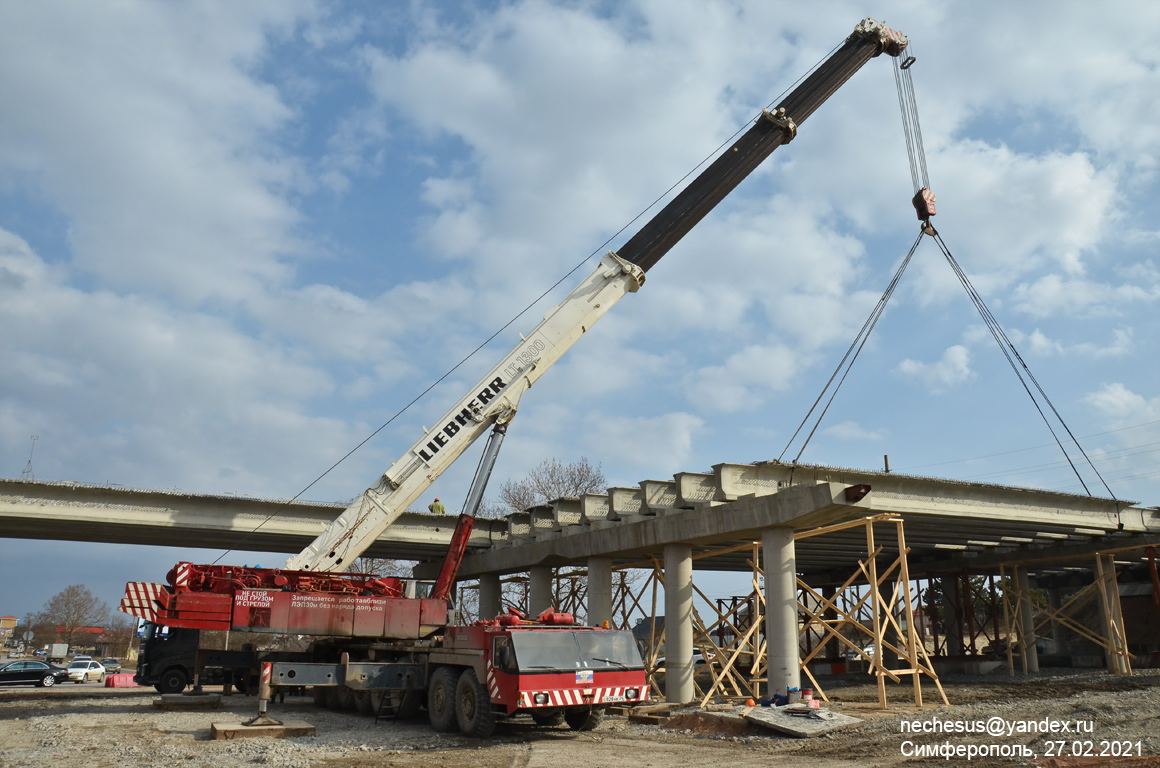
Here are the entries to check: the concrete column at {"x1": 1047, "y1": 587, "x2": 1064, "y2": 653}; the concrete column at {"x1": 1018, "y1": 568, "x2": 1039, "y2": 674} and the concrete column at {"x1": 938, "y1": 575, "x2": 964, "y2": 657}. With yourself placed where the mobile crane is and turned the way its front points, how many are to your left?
3

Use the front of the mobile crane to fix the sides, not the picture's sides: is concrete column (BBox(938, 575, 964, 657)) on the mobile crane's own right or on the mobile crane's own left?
on the mobile crane's own left

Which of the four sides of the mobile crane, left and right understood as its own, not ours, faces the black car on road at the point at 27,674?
back

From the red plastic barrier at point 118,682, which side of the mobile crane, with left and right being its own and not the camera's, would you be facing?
back

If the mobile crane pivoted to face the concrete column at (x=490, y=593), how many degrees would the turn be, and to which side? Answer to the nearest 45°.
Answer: approximately 135° to its left

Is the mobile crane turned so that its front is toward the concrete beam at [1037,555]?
no

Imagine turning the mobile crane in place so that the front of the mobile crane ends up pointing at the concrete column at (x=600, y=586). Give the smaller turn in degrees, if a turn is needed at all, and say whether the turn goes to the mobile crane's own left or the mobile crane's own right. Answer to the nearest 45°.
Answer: approximately 90° to the mobile crane's own left

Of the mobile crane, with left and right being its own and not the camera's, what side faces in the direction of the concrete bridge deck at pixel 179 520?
back

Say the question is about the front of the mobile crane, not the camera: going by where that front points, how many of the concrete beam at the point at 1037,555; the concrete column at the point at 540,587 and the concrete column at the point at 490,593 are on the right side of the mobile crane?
0

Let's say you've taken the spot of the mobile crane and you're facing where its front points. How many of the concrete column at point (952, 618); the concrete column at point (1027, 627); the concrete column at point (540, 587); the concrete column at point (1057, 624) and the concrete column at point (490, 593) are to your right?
0

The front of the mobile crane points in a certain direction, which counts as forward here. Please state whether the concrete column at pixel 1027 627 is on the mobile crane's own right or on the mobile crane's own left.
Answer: on the mobile crane's own left

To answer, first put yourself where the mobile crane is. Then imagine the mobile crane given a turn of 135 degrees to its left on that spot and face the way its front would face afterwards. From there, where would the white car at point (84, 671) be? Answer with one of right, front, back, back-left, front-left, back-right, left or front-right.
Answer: front-left

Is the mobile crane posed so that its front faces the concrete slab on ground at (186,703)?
no

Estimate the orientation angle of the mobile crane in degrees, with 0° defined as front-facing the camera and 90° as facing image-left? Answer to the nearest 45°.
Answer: approximately 315°

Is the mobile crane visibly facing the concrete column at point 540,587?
no
